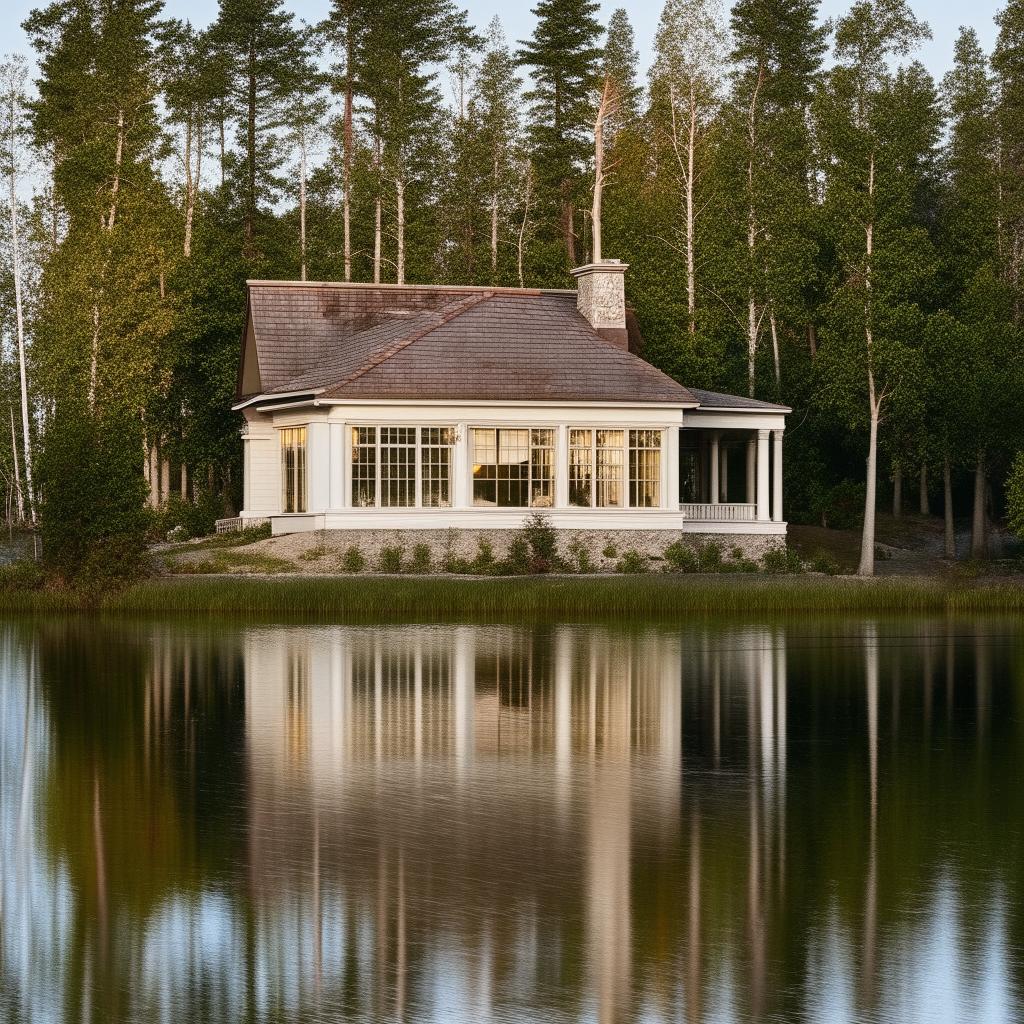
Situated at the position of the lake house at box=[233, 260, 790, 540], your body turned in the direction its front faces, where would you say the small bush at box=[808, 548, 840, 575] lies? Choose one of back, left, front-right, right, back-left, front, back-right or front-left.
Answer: left

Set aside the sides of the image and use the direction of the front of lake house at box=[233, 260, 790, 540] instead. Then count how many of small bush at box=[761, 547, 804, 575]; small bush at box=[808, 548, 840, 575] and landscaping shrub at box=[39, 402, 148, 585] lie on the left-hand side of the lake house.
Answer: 2

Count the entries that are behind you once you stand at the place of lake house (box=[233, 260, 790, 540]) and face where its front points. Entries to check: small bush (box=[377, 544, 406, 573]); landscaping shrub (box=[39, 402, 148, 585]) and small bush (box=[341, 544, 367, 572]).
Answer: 0

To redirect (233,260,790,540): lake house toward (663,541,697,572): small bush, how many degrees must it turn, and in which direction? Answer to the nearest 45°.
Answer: approximately 90° to its left

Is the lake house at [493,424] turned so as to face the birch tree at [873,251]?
no

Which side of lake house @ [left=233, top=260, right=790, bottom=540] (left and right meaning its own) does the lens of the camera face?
front

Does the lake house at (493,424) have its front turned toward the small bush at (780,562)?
no

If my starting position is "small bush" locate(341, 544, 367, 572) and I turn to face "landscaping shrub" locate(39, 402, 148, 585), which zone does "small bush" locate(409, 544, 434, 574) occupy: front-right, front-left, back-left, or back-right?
back-left
